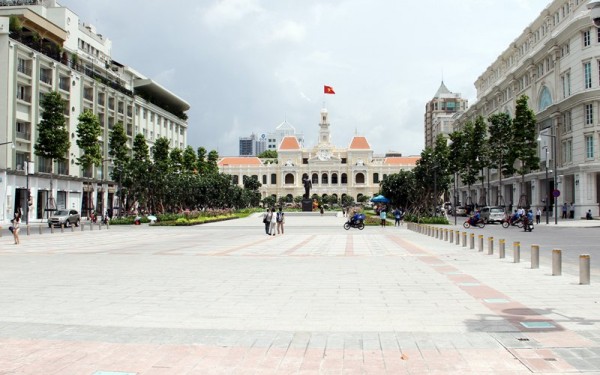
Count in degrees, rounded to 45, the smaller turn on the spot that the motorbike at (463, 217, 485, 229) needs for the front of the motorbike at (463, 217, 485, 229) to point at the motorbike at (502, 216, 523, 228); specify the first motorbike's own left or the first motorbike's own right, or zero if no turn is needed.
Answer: approximately 135° to the first motorbike's own right

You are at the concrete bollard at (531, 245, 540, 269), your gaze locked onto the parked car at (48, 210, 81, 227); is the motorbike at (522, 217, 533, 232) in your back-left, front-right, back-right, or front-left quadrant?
front-right

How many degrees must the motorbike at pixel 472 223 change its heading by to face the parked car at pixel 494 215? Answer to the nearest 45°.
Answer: approximately 90° to its right

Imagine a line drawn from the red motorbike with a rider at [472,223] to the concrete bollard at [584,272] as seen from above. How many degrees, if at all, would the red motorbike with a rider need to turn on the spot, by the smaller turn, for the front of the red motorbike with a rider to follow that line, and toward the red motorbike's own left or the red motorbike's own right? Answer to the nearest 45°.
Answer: approximately 90° to the red motorbike's own left

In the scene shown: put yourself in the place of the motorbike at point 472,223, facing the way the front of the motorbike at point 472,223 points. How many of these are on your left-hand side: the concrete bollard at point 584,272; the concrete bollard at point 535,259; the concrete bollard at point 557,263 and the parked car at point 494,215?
3

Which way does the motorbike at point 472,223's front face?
to the viewer's left

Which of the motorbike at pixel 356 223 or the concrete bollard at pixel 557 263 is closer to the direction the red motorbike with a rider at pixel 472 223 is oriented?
the motorbike

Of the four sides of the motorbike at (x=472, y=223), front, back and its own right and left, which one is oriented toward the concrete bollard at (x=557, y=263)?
left

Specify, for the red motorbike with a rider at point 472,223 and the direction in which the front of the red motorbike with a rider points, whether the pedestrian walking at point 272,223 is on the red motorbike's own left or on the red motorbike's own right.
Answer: on the red motorbike's own left

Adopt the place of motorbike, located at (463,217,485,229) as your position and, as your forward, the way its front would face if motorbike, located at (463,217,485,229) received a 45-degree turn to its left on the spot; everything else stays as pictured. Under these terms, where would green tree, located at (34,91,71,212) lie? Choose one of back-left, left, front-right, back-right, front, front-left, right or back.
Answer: front-right

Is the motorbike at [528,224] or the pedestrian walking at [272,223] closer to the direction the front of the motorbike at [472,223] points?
the pedestrian walking

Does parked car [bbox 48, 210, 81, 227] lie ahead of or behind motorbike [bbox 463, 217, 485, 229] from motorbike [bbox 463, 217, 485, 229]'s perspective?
ahead

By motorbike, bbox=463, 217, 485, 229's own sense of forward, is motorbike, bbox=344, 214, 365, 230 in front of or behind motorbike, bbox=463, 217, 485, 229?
in front

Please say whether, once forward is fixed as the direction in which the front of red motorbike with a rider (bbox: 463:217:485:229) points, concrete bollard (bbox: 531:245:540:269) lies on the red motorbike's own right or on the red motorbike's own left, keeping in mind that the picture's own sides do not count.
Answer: on the red motorbike's own left

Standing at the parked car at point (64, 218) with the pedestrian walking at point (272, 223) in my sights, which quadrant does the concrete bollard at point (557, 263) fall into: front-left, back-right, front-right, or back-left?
front-right

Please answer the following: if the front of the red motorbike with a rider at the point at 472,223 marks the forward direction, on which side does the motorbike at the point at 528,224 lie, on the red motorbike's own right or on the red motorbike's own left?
on the red motorbike's own left
